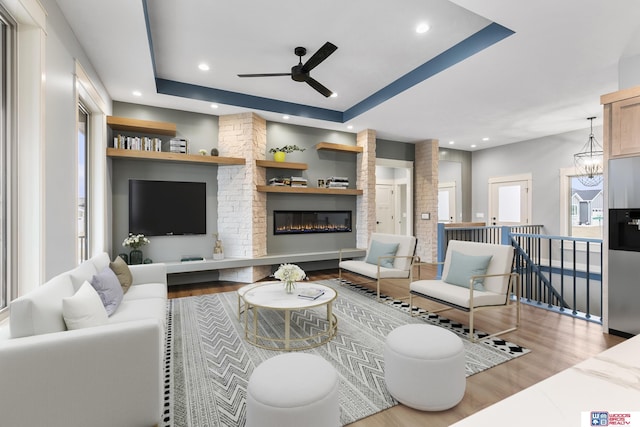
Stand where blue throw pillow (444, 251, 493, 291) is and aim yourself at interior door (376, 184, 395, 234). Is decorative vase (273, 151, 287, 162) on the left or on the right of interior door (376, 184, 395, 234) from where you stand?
left

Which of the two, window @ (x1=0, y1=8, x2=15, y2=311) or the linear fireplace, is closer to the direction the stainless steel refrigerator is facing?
the window

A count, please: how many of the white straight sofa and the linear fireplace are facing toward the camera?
1

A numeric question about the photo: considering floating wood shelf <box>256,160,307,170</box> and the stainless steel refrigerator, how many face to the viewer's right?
0

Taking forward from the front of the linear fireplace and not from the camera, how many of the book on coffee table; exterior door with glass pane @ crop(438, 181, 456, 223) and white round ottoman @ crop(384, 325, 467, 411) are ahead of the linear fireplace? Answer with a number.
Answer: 2

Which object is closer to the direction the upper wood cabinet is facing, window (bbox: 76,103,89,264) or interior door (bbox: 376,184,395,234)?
the window

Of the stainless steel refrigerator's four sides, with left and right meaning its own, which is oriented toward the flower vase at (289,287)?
front

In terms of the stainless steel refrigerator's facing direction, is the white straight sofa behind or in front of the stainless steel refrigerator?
in front

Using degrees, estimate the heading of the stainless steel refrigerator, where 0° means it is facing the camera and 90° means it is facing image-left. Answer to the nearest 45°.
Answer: approximately 45°

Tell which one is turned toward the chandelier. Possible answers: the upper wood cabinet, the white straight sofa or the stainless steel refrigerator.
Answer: the white straight sofa

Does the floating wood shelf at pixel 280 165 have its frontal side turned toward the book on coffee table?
yes

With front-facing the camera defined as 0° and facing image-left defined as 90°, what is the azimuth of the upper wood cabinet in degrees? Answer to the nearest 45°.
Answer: approximately 45°

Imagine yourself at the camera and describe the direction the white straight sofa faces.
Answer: facing to the right of the viewer

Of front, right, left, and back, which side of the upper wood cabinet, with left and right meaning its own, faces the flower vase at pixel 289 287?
front

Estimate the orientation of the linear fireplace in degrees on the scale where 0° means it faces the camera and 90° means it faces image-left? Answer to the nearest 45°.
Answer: approximately 0°

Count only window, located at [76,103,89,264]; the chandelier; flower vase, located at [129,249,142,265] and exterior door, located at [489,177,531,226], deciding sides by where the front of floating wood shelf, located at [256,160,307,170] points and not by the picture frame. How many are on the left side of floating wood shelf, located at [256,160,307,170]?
2

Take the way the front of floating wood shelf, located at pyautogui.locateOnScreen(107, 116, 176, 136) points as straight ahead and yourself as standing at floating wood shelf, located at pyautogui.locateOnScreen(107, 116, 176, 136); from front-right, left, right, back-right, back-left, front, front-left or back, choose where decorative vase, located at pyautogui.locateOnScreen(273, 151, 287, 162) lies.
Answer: left
